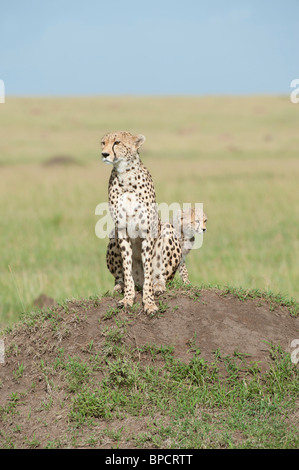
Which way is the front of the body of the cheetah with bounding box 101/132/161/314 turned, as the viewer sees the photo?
toward the camera

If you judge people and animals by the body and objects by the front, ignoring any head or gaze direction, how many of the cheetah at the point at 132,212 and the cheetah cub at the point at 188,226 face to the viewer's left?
0

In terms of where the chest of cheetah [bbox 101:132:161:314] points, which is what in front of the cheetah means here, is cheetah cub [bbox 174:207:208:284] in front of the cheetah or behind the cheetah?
behind

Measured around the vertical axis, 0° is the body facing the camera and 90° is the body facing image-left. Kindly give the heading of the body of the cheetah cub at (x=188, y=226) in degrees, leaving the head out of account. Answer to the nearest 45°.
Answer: approximately 315°

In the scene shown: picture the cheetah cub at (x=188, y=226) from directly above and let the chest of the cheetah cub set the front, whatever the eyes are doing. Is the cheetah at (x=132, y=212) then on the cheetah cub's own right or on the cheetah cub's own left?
on the cheetah cub's own right
